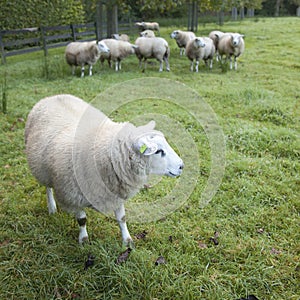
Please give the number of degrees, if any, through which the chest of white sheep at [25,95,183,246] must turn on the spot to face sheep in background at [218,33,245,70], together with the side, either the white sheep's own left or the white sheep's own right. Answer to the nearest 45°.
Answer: approximately 90° to the white sheep's own left

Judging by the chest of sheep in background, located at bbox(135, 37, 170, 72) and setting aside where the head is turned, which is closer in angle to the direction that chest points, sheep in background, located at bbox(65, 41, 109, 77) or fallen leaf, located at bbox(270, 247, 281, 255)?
the sheep in background

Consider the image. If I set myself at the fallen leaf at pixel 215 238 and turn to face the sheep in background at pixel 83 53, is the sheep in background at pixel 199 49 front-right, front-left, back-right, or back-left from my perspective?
front-right

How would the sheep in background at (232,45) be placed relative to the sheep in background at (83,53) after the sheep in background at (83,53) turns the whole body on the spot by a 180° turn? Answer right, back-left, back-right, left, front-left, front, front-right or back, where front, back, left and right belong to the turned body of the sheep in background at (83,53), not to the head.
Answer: back

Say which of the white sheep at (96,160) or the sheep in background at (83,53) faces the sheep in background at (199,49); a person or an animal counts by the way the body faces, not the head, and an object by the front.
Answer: the sheep in background at (83,53)

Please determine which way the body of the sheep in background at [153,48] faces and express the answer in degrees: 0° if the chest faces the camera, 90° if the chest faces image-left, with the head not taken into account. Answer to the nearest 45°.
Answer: approximately 135°

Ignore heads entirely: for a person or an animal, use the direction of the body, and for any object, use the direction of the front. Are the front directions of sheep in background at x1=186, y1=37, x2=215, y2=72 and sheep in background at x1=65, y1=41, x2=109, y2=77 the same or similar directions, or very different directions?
very different directions

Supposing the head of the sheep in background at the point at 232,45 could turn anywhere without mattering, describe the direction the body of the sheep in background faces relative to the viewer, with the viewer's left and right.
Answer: facing the viewer and to the right of the viewer

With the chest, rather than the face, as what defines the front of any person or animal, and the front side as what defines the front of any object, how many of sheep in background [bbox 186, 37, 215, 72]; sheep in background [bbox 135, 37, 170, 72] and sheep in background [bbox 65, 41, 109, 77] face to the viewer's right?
1

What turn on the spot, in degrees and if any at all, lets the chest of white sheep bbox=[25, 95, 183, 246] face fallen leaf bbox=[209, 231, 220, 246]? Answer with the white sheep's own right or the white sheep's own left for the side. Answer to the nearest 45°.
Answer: approximately 45° to the white sheep's own left

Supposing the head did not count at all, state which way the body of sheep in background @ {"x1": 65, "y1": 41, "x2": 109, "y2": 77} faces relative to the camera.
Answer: to the viewer's right

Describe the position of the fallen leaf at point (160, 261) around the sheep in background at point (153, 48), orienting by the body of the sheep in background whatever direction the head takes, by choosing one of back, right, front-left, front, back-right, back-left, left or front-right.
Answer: back-left
